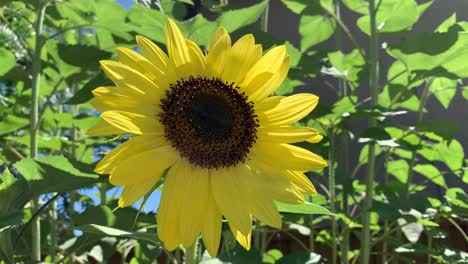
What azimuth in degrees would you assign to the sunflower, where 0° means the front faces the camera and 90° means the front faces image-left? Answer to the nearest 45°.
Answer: approximately 0°
